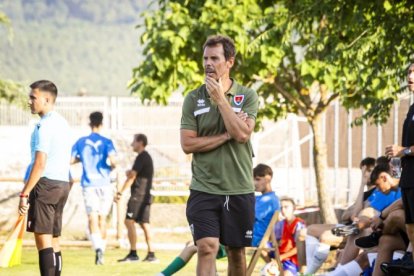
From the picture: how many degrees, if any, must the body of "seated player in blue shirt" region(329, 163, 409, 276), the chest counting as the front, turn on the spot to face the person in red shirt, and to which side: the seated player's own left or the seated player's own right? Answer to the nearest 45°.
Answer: approximately 45° to the seated player's own right

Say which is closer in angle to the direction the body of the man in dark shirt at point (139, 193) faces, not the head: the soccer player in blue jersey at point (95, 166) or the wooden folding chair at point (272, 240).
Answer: the soccer player in blue jersey

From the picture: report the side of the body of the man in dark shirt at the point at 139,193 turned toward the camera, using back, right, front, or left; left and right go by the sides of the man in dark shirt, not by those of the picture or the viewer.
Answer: left

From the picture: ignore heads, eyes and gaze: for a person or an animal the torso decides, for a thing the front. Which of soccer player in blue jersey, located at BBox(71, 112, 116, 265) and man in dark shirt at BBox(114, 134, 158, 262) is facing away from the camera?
the soccer player in blue jersey

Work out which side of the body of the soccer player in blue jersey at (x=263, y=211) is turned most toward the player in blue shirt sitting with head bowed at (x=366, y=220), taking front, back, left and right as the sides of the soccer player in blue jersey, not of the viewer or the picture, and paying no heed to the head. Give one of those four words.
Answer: back

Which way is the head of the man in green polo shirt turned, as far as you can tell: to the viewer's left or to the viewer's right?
to the viewer's left

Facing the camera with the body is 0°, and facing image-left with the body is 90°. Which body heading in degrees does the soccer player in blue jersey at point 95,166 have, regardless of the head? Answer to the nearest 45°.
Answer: approximately 180°

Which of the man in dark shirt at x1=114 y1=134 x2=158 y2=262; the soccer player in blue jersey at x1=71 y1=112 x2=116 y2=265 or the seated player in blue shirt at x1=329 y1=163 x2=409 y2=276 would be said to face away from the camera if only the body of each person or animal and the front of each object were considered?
the soccer player in blue jersey

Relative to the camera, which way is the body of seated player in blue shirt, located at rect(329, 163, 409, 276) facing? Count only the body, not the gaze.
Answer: to the viewer's left
